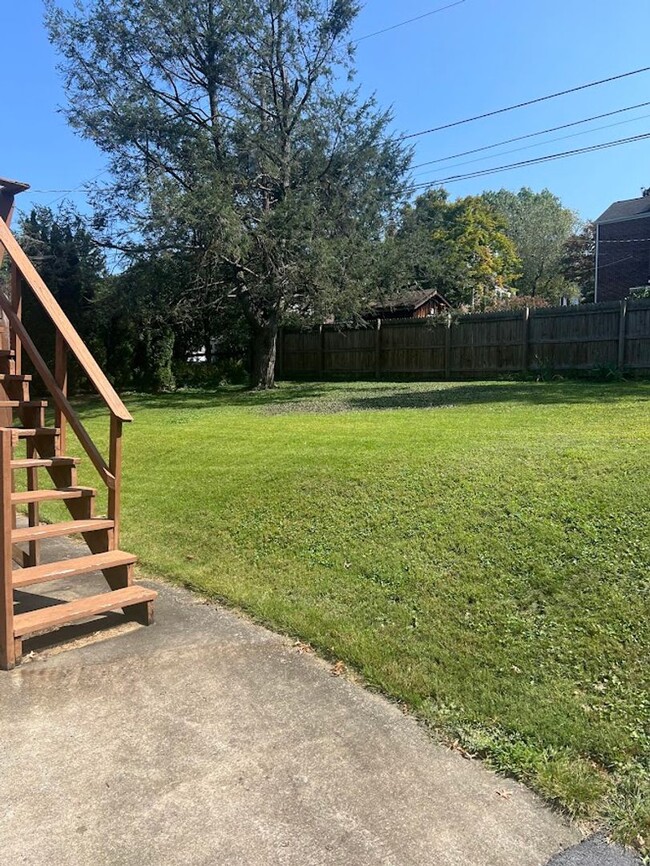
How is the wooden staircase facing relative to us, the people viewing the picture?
facing the viewer and to the right of the viewer

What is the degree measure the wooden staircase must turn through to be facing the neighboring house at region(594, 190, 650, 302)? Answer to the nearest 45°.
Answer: approximately 90° to its left

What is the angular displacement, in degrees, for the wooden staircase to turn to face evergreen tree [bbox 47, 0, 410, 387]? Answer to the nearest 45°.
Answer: approximately 135° to its left

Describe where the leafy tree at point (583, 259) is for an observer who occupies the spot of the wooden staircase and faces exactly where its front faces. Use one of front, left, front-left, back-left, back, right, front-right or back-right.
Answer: left

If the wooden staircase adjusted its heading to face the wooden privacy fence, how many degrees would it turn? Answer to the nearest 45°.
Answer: approximately 90° to its left

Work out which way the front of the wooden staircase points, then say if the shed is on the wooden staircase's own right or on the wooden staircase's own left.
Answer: on the wooden staircase's own left

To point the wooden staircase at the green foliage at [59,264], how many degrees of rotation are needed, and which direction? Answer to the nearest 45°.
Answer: approximately 135° to its left

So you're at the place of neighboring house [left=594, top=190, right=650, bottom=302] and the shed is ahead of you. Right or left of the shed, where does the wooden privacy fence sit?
left

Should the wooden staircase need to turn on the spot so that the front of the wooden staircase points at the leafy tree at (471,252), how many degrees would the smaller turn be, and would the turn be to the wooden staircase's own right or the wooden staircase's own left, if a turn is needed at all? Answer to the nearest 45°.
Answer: approximately 90° to the wooden staircase's own left
